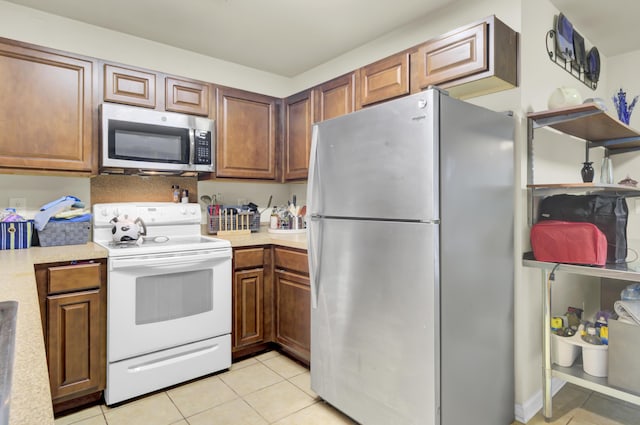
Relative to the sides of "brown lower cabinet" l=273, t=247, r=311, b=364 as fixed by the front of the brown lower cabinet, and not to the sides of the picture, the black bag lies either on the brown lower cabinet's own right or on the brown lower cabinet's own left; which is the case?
on the brown lower cabinet's own left

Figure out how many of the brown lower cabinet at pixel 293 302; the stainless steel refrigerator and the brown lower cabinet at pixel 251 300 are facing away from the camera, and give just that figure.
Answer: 0

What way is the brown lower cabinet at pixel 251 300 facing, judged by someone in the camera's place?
facing the viewer and to the right of the viewer

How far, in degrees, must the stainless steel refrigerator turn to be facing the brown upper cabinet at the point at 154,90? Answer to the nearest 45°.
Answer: approximately 45° to its right

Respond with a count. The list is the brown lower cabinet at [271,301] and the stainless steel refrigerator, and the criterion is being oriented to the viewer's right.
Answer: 0

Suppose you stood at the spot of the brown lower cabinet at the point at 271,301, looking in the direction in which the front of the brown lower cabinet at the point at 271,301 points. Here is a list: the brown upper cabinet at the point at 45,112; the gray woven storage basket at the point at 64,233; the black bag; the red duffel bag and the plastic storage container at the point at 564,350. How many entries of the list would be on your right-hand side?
2

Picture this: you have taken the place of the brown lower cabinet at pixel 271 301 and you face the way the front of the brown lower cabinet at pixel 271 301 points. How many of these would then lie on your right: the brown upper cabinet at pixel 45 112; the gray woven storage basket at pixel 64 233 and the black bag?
2

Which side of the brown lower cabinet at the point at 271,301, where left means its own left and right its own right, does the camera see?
front

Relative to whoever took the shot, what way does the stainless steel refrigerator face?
facing the viewer and to the left of the viewer

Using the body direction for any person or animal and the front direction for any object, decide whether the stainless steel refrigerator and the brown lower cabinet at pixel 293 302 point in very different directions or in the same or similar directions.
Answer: same or similar directions

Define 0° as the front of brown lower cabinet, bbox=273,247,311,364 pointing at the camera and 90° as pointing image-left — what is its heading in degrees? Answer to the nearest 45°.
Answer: approximately 45°

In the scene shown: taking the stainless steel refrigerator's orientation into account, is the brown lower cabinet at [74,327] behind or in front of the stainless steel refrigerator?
in front
